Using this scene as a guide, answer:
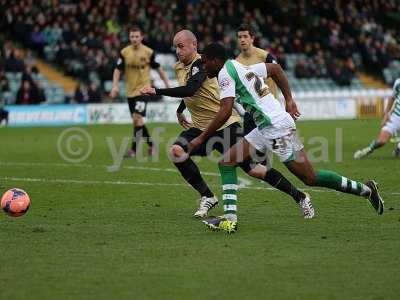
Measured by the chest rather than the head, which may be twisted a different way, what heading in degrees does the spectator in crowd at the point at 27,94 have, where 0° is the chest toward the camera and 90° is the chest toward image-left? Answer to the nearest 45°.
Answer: approximately 0°

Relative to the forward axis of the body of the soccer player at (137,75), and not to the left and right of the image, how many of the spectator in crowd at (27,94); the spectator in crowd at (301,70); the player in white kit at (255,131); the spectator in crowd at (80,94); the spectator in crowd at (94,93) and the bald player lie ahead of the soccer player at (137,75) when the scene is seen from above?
2

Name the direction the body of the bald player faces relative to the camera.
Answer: to the viewer's left

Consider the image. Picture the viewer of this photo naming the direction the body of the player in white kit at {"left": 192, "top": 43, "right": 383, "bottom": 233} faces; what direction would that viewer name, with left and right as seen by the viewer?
facing to the left of the viewer

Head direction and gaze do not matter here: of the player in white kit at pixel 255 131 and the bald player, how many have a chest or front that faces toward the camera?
0

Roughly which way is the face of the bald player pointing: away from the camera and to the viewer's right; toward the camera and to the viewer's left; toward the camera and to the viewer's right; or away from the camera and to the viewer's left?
toward the camera and to the viewer's left

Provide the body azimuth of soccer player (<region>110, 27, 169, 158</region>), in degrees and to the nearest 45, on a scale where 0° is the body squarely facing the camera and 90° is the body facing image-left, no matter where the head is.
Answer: approximately 0°

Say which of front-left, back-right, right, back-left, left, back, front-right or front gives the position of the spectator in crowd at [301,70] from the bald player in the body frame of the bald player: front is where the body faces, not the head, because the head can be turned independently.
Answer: right

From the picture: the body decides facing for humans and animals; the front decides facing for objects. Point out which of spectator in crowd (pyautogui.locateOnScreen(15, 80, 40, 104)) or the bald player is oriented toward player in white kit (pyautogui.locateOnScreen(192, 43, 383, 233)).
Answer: the spectator in crowd
